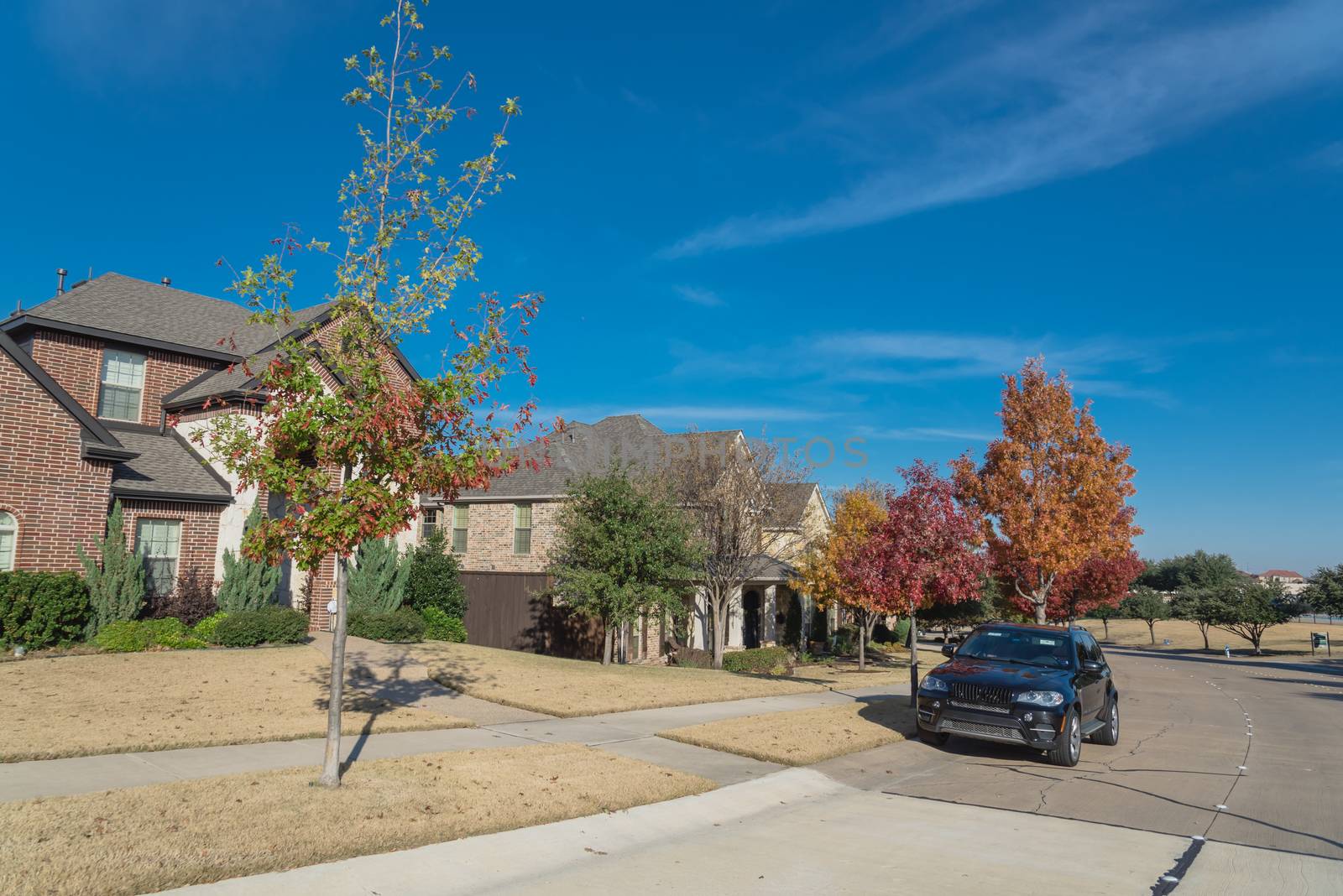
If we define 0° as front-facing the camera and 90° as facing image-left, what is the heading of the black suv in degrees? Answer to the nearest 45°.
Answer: approximately 45°

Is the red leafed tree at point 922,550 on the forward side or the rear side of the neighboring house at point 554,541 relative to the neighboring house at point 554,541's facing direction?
on the forward side

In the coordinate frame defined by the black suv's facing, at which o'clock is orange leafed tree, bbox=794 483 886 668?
The orange leafed tree is roughly at 4 o'clock from the black suv.

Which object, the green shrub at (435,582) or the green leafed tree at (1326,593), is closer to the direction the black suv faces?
the green shrub

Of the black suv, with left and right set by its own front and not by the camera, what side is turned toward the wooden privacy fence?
right

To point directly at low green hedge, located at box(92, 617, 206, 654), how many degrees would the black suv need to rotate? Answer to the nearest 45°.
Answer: approximately 45° to its right

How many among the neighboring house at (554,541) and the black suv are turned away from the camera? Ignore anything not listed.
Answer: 0

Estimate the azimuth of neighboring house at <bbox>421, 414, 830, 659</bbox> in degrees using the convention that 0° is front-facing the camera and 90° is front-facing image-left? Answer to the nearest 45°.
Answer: approximately 315°
